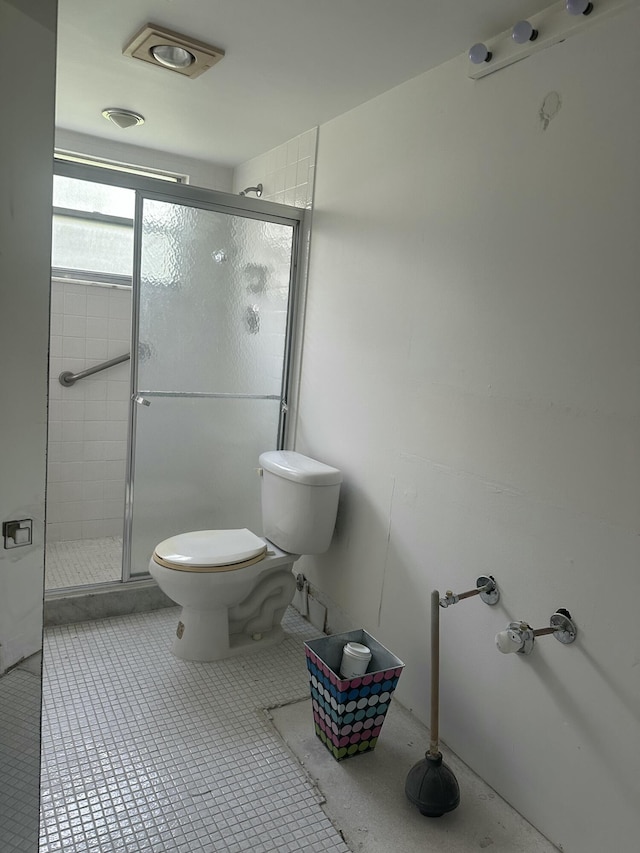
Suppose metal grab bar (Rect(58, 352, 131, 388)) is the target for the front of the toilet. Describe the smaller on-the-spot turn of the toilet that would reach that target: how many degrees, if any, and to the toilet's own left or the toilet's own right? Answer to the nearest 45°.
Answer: approximately 90° to the toilet's own right

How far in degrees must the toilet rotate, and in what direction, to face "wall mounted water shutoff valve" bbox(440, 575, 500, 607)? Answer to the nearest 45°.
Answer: approximately 90° to its left

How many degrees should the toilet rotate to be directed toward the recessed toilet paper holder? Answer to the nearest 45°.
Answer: approximately 45° to its left

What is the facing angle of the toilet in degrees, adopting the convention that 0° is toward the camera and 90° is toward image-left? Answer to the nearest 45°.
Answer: approximately 45°

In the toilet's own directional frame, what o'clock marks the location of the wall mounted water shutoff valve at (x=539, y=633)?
The wall mounted water shutoff valve is roughly at 9 o'clock from the toilet.
